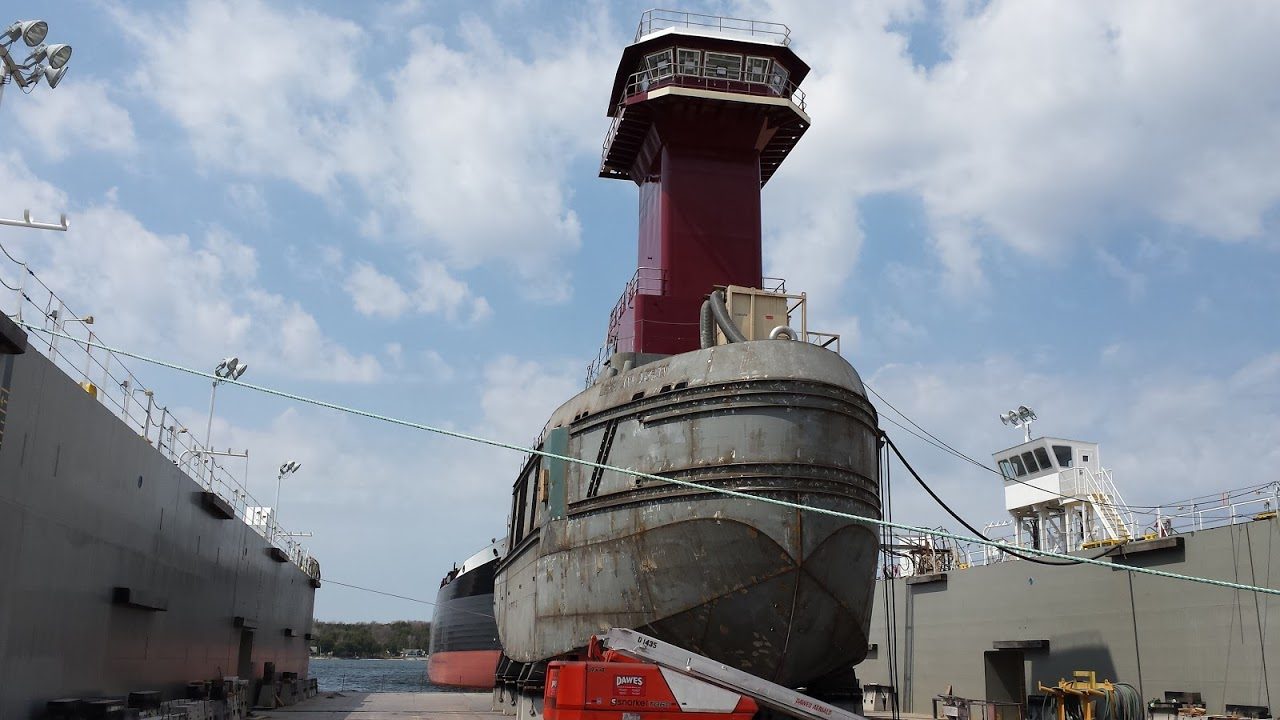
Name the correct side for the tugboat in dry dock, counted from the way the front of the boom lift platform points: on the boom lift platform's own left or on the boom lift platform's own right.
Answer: on the boom lift platform's own left

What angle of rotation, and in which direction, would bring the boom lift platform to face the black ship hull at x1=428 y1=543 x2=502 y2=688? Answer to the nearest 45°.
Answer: approximately 90° to its left

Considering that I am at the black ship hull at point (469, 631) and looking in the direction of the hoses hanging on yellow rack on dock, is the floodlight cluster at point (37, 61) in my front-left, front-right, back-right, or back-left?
front-right

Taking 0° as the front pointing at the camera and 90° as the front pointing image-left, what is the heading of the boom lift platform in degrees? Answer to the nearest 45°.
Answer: approximately 270°

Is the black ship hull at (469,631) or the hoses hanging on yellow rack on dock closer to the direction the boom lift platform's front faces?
the hoses hanging on yellow rack on dock

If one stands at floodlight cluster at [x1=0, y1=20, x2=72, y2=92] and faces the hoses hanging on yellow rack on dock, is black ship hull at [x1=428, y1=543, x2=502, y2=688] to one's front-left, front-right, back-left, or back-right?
front-left

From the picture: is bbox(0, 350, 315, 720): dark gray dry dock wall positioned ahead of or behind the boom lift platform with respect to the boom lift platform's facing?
behind

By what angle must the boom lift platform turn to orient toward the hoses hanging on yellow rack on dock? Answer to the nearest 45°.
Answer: approximately 45° to its left

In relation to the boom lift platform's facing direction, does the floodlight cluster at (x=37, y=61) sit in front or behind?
behind

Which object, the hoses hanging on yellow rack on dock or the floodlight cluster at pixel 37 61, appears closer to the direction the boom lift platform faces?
the hoses hanging on yellow rack on dock
